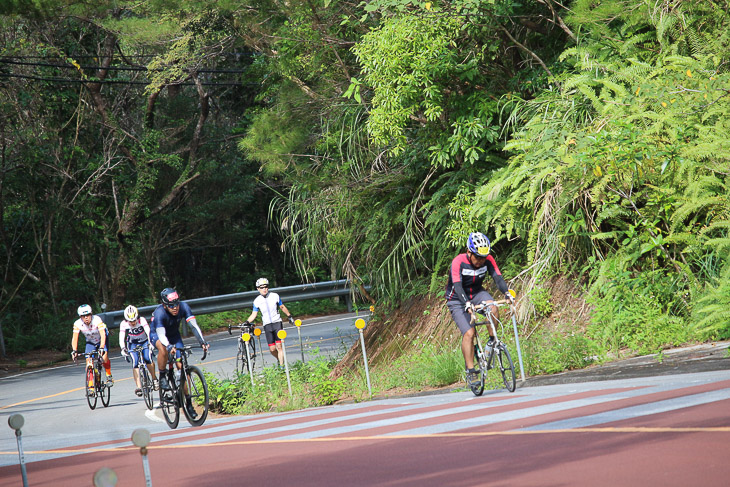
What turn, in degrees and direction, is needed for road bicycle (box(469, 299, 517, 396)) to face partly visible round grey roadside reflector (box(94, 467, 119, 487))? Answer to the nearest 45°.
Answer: approximately 45° to its right

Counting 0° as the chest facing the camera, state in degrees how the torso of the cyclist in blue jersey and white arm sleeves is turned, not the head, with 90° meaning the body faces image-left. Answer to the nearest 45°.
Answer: approximately 315°

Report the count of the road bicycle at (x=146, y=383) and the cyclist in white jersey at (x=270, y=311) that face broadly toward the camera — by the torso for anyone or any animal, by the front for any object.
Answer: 2

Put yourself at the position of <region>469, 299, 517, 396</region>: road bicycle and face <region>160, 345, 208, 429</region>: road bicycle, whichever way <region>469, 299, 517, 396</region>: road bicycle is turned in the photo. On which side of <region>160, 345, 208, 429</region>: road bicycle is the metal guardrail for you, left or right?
right

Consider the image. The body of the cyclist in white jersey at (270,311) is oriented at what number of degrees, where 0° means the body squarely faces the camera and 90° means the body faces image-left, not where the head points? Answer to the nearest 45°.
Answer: approximately 0°

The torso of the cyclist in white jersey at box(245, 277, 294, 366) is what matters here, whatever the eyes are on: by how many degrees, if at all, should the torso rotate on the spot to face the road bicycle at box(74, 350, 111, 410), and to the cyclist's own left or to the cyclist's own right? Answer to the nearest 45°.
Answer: approximately 90° to the cyclist's own right

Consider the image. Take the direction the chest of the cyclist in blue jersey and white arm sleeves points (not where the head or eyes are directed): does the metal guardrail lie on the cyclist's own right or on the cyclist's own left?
on the cyclist's own left
